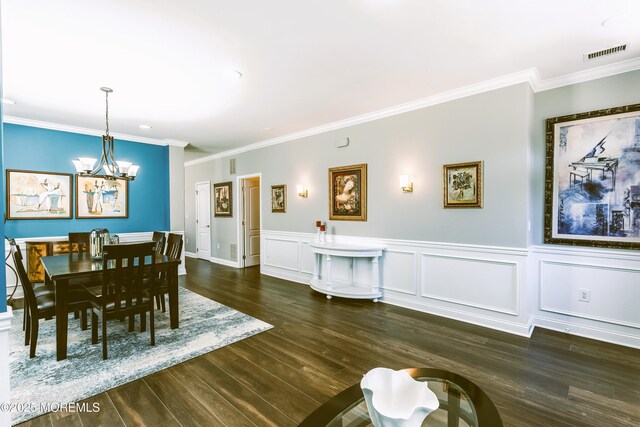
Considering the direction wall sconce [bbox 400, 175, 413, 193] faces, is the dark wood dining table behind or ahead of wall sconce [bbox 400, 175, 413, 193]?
ahead

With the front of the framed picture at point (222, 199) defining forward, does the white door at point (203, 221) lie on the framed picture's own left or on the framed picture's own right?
on the framed picture's own right

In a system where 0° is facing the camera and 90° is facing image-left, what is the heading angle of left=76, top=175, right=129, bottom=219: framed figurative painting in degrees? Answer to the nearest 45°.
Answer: approximately 0°

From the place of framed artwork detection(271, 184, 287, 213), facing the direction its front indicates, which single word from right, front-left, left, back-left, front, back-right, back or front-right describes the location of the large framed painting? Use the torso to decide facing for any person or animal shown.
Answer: left

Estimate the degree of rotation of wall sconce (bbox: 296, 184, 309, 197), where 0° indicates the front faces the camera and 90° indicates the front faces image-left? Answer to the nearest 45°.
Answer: approximately 45°

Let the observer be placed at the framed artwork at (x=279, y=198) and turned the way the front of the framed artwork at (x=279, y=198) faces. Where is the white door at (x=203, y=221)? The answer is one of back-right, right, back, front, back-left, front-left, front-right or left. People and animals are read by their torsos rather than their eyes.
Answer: right

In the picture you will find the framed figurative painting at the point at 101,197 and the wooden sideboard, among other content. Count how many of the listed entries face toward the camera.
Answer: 2

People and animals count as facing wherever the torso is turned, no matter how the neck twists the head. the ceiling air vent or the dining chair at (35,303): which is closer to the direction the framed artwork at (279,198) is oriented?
the dining chair

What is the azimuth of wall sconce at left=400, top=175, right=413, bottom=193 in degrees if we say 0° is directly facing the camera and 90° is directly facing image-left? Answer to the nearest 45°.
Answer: approximately 45°

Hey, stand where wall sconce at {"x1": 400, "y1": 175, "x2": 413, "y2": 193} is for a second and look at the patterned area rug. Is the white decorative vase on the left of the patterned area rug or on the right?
left

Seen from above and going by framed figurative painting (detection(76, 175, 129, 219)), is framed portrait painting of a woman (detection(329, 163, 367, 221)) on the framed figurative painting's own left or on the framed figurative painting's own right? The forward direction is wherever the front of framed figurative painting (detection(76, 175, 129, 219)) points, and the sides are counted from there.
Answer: on the framed figurative painting's own left

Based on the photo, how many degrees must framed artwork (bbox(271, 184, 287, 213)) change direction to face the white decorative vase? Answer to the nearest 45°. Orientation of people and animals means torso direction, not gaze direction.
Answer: approximately 45° to its left
